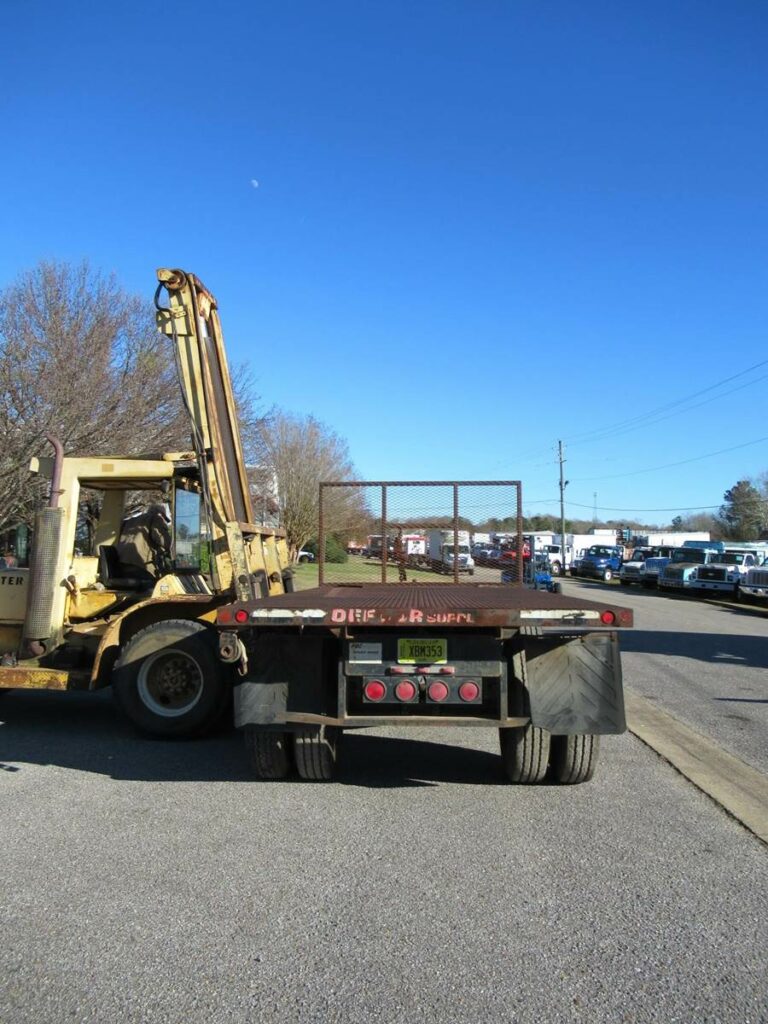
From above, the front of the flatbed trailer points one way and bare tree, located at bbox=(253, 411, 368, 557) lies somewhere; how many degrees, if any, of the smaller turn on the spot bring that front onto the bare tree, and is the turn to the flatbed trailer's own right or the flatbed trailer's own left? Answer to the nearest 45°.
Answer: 0° — it already faces it

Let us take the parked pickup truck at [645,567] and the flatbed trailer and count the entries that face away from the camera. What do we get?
1

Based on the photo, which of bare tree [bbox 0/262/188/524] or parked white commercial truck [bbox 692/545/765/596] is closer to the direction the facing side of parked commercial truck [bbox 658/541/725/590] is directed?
the bare tree

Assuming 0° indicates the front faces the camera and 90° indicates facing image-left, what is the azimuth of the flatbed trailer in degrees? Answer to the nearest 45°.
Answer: approximately 180°

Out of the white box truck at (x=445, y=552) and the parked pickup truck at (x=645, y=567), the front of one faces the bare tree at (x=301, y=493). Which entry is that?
the parked pickup truck

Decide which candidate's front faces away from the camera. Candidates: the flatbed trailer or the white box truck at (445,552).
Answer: the flatbed trailer

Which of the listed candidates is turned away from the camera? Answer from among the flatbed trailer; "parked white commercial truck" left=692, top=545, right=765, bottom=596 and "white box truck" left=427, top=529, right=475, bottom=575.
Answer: the flatbed trailer
